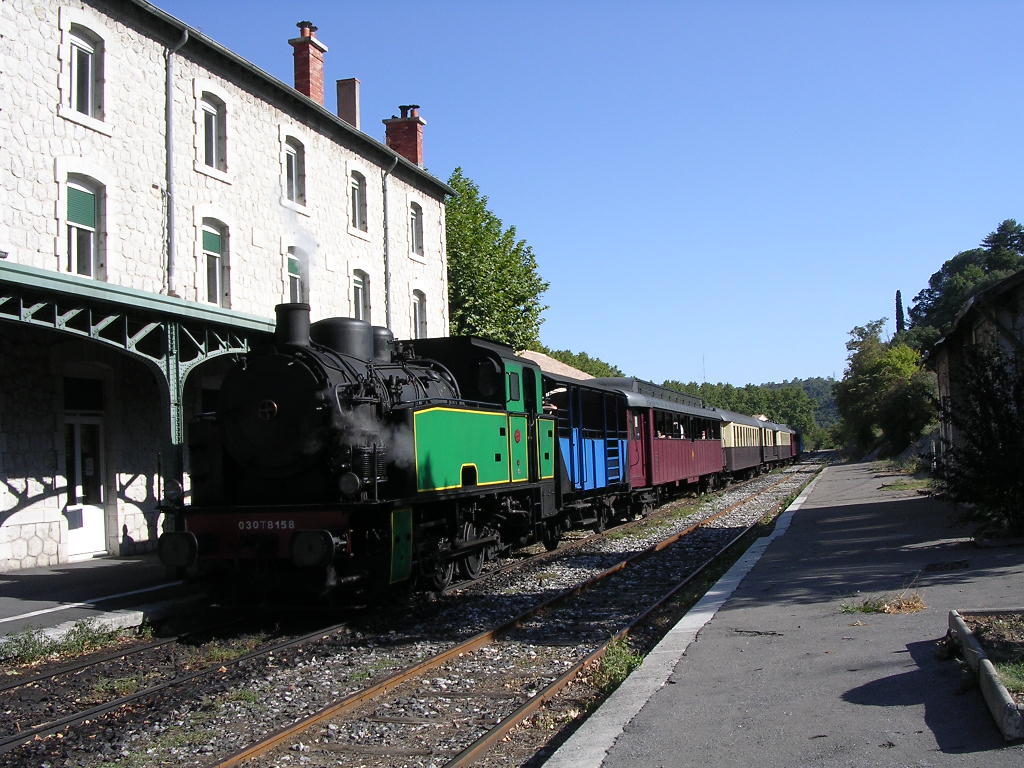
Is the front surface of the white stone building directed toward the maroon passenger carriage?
no

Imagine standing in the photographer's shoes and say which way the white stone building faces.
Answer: facing the viewer and to the right of the viewer

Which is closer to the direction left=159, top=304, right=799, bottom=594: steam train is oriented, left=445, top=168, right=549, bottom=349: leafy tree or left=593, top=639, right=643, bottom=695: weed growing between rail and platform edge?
the weed growing between rail and platform edge

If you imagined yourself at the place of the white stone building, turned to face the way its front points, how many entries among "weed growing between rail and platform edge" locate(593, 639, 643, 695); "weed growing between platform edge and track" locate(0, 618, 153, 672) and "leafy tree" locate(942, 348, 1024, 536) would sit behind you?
0

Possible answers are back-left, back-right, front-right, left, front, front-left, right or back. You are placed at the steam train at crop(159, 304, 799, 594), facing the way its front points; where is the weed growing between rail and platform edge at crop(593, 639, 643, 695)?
left

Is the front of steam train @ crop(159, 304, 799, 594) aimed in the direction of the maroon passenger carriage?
no

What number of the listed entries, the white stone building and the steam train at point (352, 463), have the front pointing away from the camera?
0

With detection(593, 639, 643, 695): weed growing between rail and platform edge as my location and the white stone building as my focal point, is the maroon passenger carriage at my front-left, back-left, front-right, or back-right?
front-right

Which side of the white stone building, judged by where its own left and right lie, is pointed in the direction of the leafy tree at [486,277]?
left

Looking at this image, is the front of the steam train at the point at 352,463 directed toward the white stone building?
no

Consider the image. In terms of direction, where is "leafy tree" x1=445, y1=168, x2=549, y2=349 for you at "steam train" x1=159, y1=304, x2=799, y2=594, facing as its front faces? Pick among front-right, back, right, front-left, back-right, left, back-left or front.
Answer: back-right

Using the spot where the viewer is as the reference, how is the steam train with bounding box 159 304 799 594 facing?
facing the viewer and to the left of the viewer

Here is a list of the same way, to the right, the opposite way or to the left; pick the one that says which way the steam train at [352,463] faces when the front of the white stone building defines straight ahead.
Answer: to the right

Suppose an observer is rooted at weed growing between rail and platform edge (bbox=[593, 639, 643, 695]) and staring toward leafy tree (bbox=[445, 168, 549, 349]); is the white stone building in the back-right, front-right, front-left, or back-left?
front-left

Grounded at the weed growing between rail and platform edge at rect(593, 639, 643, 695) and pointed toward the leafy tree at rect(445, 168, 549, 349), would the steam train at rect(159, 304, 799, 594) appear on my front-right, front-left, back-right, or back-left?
front-left

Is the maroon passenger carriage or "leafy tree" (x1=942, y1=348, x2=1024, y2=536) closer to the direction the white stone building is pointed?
the leafy tree
